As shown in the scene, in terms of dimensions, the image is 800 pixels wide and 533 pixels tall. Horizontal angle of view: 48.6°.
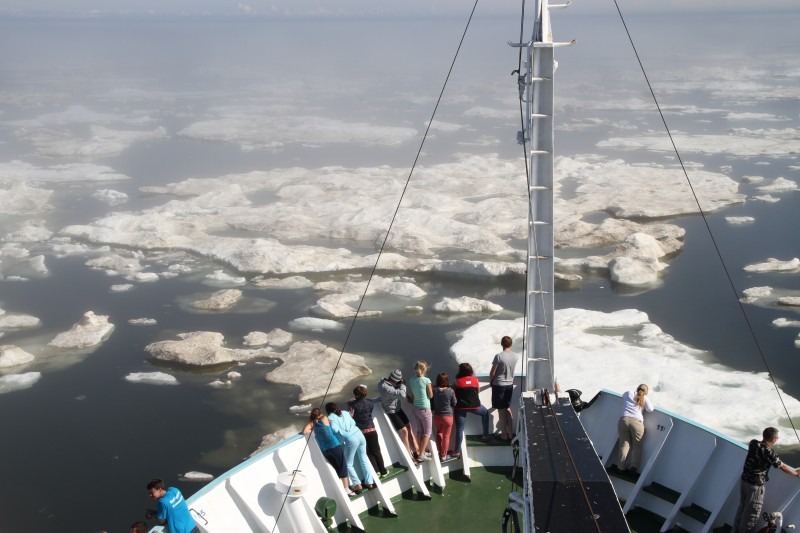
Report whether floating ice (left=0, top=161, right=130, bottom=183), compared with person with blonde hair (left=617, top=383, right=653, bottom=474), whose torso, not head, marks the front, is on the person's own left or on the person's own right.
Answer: on the person's own left

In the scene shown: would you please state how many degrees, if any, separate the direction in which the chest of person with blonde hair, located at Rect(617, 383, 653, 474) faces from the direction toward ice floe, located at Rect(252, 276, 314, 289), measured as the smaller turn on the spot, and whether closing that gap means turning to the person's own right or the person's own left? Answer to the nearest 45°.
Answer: approximately 90° to the person's own left

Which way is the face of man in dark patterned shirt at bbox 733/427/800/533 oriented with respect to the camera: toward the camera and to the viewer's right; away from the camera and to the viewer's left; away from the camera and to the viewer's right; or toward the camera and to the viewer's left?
away from the camera and to the viewer's right

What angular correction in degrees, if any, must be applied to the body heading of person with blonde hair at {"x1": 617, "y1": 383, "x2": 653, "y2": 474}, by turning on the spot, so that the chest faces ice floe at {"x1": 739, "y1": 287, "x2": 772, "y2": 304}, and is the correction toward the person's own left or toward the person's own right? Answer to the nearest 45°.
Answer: approximately 45° to the person's own left

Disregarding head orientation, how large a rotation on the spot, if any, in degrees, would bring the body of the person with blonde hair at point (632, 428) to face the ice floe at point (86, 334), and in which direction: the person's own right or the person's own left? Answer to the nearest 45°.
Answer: approximately 90° to the person's own left

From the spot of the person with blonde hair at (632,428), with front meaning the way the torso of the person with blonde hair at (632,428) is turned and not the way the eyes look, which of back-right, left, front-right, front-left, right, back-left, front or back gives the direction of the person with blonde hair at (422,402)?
back-left

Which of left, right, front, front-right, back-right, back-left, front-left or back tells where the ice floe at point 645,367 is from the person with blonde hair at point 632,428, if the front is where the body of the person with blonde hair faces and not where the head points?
front-left

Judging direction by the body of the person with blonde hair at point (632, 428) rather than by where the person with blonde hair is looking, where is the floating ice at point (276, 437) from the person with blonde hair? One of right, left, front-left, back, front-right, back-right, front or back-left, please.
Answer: left

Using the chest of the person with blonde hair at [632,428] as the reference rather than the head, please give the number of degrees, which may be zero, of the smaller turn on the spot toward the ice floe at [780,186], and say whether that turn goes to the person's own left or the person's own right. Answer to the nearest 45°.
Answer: approximately 45° to the person's own left

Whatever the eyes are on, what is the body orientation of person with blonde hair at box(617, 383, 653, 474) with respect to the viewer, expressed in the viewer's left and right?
facing away from the viewer and to the right of the viewer
